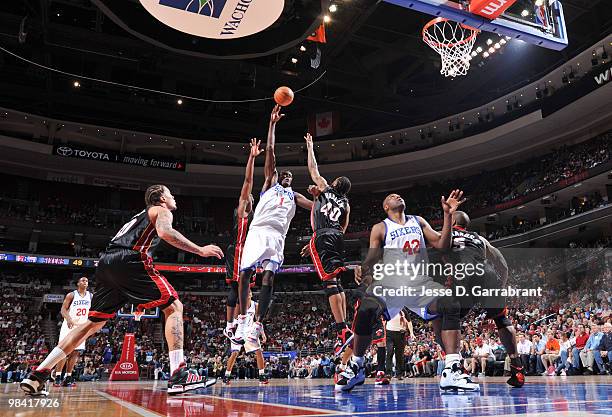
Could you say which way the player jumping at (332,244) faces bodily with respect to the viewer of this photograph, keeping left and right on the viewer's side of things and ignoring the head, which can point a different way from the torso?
facing away from the viewer and to the left of the viewer

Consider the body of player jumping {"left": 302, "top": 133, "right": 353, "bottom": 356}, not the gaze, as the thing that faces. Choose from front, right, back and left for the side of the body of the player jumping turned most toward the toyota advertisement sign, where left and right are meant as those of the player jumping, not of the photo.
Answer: front

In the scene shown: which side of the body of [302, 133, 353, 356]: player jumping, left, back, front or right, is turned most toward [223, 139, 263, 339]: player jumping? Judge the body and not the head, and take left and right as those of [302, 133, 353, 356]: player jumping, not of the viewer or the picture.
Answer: front

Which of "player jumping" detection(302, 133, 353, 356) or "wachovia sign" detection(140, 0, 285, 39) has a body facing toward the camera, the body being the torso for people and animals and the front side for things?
the wachovia sign

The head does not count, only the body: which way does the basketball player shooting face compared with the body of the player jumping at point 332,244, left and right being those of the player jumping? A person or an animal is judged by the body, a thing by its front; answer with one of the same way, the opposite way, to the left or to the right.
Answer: the opposite way

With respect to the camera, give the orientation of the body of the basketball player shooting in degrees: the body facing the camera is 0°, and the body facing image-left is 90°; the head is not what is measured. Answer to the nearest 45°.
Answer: approximately 315°

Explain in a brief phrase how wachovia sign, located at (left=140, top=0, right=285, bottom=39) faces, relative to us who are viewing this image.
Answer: facing the viewer

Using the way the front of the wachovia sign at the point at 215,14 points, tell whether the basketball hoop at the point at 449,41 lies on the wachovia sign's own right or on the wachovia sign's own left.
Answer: on the wachovia sign's own left
